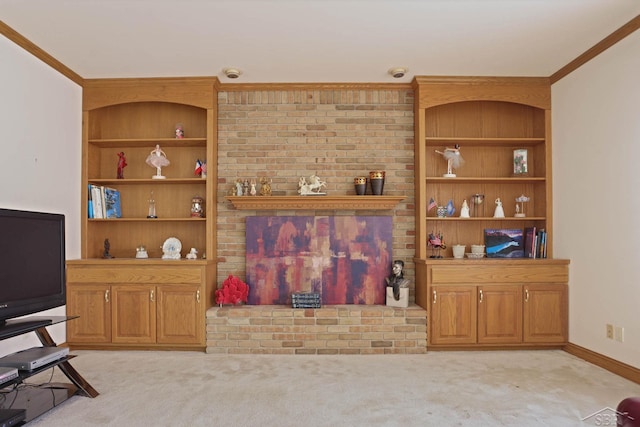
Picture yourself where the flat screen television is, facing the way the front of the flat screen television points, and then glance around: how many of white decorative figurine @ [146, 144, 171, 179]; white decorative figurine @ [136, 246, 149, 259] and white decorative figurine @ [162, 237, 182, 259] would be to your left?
3

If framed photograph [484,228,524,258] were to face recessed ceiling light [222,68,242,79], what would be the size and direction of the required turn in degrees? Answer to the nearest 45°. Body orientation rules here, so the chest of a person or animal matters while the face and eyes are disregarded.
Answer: approximately 45° to its right

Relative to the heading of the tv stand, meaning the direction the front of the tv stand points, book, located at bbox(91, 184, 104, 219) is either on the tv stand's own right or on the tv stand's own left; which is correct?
on the tv stand's own left

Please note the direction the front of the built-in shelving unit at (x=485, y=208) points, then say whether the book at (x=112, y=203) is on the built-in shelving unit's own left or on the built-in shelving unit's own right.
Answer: on the built-in shelving unit's own right

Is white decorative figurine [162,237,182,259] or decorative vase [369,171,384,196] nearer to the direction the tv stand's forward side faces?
the decorative vase

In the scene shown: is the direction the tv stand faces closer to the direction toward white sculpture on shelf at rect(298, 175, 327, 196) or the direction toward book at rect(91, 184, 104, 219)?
the white sculpture on shelf

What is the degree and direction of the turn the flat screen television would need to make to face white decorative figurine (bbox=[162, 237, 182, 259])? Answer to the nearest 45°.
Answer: approximately 90° to its left

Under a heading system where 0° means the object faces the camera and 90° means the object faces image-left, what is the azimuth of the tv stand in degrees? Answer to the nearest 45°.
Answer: approximately 315°

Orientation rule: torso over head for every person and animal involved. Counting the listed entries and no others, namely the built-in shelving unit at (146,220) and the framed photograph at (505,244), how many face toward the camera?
2
